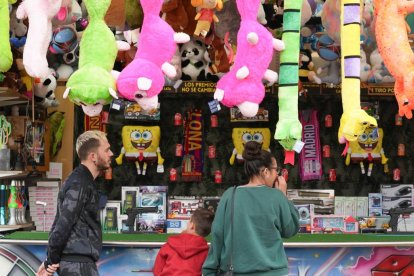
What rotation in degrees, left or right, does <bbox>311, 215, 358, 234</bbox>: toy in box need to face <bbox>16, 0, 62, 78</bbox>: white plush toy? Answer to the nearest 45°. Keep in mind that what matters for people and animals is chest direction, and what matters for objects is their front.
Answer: approximately 45° to its right

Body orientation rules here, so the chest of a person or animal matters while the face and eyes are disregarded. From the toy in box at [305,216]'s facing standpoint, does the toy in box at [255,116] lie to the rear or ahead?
to the rear

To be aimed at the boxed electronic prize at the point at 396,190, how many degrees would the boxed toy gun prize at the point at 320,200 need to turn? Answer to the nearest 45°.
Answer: approximately 135° to its left

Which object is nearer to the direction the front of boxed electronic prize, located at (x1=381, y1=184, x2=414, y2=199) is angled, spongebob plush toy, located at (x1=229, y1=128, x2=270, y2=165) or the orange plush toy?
the orange plush toy

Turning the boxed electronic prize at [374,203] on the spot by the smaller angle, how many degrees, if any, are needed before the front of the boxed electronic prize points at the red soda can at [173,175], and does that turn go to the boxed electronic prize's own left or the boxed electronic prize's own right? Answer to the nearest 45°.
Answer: approximately 90° to the boxed electronic prize's own right

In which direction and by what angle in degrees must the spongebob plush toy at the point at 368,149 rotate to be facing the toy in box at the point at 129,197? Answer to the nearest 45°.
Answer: approximately 90° to its right

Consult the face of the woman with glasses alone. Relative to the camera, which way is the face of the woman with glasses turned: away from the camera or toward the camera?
away from the camera

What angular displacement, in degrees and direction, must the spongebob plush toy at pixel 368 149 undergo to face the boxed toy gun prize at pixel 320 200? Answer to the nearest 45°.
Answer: approximately 45° to its right
